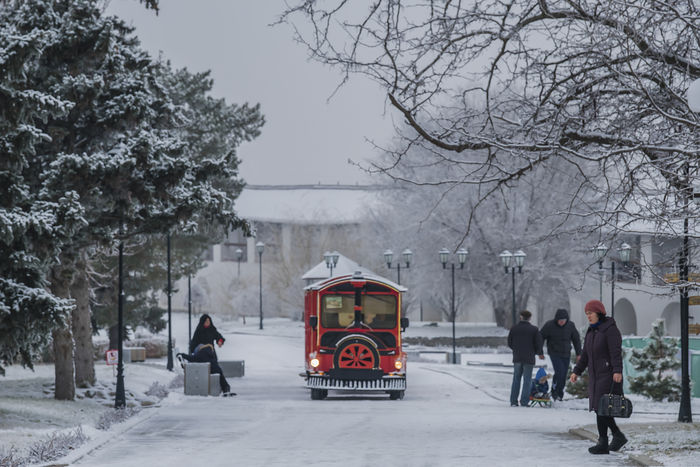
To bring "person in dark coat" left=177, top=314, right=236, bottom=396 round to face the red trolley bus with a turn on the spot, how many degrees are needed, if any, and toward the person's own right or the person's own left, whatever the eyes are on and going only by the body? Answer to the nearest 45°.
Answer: approximately 45° to the person's own left

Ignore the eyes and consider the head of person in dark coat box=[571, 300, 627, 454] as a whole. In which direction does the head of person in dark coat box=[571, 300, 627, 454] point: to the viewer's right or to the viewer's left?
to the viewer's left

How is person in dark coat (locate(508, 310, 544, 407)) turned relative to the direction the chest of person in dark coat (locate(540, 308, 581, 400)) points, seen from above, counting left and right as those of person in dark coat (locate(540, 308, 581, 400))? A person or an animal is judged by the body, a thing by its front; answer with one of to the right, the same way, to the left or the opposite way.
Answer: the opposite way

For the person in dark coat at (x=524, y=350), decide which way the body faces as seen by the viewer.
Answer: away from the camera

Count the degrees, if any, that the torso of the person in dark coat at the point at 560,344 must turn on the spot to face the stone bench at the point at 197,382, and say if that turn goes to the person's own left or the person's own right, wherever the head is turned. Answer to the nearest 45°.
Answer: approximately 90° to the person's own right

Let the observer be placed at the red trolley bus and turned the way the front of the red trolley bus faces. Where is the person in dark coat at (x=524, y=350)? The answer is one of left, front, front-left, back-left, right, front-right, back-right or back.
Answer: front-left

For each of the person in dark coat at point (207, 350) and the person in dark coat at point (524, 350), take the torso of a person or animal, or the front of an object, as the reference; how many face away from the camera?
1

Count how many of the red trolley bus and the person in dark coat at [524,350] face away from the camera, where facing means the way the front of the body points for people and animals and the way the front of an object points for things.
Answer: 1

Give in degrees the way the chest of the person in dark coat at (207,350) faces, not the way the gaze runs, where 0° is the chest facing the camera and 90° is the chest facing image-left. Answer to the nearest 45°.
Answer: approximately 315°

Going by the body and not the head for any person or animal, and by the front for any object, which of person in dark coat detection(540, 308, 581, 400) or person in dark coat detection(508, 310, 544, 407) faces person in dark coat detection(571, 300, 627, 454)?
person in dark coat detection(540, 308, 581, 400)

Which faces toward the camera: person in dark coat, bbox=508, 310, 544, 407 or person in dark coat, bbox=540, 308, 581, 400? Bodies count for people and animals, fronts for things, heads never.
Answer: person in dark coat, bbox=540, 308, 581, 400

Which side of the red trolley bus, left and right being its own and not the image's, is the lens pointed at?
front
